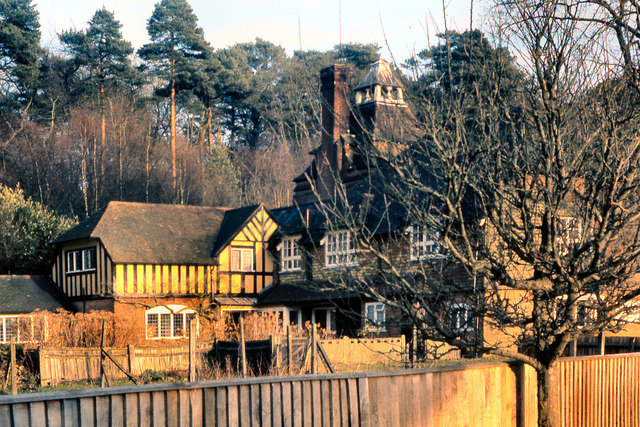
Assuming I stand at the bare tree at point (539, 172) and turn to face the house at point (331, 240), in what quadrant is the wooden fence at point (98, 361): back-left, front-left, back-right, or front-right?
front-left

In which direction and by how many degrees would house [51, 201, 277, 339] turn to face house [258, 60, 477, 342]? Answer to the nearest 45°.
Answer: approximately 45° to its left

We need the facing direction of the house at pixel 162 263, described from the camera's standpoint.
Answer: facing the viewer

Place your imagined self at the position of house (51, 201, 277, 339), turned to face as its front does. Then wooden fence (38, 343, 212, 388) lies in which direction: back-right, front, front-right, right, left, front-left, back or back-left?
front

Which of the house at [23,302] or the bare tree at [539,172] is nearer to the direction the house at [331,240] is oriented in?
the bare tree

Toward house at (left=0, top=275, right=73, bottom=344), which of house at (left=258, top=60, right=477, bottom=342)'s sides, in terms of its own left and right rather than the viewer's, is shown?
right

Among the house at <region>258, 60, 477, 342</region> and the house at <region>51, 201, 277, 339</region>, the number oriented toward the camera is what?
2

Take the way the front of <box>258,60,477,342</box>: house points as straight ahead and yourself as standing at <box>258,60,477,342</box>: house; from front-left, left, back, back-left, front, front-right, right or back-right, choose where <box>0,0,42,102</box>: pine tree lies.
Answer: back-right

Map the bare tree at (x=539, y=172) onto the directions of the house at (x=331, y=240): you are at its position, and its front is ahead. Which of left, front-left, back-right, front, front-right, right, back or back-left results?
front

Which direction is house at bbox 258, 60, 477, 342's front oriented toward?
toward the camera

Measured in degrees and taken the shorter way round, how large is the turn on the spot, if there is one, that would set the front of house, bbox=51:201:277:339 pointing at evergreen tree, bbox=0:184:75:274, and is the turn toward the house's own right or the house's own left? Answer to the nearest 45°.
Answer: approximately 135° to the house's own right

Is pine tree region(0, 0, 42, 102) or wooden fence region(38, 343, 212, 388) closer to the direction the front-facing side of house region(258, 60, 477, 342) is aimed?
the wooden fence
